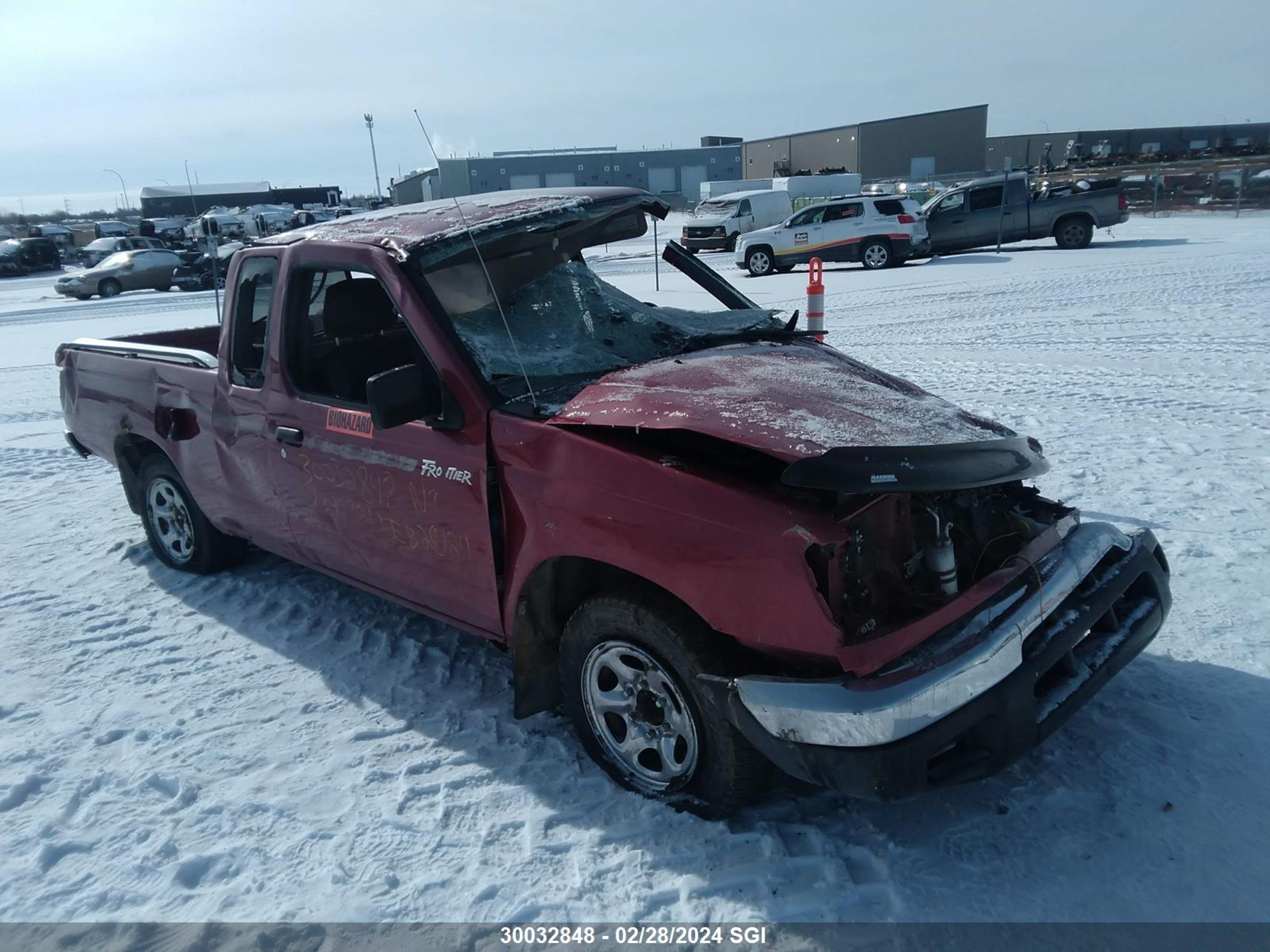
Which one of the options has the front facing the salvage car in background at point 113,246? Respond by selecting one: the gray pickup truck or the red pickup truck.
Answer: the gray pickup truck

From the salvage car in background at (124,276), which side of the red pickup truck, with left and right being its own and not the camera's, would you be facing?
back

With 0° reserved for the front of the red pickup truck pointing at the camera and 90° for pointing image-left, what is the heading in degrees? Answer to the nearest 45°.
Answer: approximately 315°

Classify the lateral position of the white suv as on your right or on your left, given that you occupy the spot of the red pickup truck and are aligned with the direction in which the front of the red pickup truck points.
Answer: on your left

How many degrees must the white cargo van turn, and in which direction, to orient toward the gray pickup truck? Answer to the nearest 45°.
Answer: approximately 90° to its left

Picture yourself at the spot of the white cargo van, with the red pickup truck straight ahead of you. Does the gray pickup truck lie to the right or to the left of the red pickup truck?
left

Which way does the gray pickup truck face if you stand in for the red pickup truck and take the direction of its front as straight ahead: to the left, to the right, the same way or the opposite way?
the opposite way

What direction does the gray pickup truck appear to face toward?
to the viewer's left

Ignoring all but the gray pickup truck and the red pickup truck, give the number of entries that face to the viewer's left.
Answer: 1

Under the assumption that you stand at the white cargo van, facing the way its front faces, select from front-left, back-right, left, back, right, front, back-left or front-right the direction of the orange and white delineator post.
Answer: front-left

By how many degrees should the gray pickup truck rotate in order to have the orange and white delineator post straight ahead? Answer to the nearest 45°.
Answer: approximately 90° to its left

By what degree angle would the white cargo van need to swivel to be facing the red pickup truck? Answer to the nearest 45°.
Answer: approximately 45° to its left

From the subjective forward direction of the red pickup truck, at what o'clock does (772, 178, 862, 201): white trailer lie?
The white trailer is roughly at 8 o'clock from the red pickup truck.

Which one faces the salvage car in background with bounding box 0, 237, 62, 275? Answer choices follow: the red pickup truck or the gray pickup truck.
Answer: the gray pickup truck

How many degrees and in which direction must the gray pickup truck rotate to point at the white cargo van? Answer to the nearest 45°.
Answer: approximately 45° to its right

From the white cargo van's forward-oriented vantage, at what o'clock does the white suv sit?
The white suv is roughly at 10 o'clock from the white cargo van.

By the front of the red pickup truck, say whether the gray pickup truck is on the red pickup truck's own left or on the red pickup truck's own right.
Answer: on the red pickup truck's own left

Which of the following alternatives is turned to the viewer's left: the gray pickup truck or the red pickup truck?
the gray pickup truck

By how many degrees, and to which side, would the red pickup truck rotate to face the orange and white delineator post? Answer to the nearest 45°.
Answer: approximately 135° to its left

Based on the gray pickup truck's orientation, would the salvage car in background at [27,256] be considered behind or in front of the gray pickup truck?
in front
